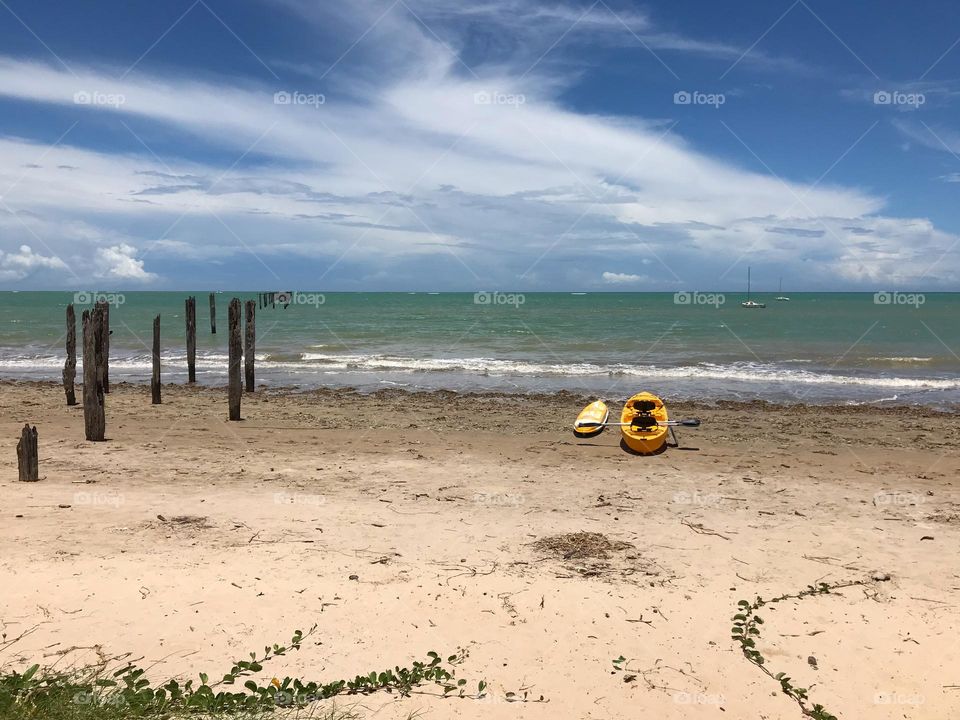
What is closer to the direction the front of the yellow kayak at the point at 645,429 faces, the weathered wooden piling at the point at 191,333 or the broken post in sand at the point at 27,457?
the broken post in sand

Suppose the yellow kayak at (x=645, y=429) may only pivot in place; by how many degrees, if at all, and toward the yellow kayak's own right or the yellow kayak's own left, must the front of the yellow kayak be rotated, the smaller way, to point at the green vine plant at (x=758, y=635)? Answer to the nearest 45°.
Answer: approximately 180°

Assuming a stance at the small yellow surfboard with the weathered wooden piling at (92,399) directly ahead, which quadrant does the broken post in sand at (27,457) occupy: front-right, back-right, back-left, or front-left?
front-left

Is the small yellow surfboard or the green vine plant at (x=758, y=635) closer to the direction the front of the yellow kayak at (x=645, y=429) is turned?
the green vine plant

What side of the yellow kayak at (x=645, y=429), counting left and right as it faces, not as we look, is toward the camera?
front

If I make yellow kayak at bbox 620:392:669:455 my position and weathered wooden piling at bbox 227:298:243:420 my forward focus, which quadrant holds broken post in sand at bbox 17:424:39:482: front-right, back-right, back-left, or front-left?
front-left

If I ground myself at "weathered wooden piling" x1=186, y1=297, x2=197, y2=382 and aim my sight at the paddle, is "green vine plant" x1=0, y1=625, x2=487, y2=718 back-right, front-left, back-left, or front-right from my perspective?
front-right

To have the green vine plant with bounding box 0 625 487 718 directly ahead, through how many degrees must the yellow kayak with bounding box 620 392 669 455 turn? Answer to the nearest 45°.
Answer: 0° — it already faces it

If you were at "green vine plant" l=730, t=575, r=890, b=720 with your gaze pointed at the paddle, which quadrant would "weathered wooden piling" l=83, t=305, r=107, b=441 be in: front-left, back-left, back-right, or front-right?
front-left
